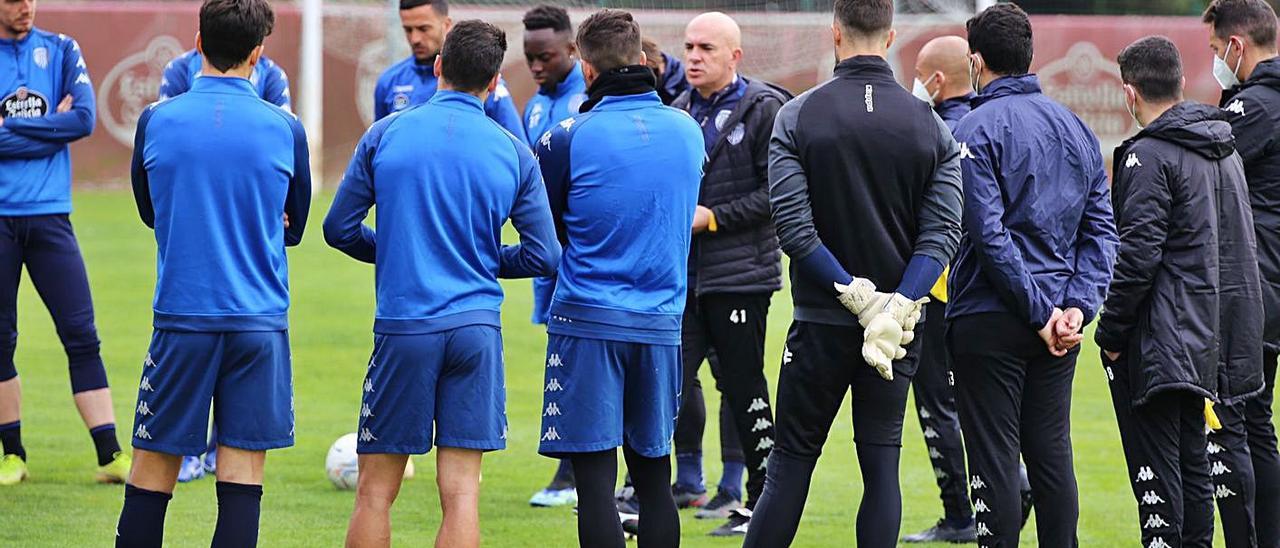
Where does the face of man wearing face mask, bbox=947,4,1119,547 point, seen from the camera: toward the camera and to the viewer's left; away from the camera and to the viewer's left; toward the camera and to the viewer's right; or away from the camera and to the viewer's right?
away from the camera and to the viewer's left

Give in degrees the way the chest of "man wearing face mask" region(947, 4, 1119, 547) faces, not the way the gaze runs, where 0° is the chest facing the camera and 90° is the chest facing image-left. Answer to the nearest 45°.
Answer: approximately 135°

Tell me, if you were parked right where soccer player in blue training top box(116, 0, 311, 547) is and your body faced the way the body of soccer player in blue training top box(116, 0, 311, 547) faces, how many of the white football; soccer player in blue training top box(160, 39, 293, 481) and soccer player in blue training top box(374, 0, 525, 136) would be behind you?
0

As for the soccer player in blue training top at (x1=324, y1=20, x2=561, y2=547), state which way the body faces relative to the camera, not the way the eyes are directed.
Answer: away from the camera

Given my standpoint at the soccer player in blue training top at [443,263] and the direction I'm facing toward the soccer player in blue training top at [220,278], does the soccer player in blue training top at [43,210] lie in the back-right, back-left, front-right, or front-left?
front-right

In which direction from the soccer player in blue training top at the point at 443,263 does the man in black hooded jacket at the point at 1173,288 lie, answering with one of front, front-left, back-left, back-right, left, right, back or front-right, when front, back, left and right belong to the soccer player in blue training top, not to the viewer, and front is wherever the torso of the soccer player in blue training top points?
right

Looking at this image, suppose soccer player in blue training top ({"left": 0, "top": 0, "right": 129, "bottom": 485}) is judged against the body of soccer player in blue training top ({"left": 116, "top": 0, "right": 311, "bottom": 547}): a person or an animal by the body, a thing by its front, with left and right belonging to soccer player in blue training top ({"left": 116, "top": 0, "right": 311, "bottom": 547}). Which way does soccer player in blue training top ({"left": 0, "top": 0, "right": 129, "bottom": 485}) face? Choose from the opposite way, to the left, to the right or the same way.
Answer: the opposite way

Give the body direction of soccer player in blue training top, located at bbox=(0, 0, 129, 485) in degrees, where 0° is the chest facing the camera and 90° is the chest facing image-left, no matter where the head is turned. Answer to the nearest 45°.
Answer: approximately 0°

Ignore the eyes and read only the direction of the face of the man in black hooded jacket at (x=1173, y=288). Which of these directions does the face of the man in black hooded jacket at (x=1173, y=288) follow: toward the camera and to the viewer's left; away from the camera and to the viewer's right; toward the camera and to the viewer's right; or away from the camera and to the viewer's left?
away from the camera and to the viewer's left

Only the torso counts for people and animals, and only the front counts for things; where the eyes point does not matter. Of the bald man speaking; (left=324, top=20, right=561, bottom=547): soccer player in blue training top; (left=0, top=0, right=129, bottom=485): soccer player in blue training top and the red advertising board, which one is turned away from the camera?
(left=324, top=20, right=561, bottom=547): soccer player in blue training top

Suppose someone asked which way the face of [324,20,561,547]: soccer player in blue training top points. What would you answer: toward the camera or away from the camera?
away from the camera

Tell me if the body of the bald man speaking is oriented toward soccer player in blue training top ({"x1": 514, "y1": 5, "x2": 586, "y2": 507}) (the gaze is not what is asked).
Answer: no

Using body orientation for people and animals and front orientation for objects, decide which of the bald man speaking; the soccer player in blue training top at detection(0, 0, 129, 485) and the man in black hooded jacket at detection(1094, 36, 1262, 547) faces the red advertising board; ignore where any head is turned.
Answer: the man in black hooded jacket

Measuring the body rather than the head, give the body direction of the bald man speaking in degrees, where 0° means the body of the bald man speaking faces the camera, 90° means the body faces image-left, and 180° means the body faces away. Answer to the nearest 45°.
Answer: approximately 45°

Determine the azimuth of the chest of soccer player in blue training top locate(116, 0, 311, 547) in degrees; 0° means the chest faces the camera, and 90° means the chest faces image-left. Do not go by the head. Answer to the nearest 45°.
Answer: approximately 180°

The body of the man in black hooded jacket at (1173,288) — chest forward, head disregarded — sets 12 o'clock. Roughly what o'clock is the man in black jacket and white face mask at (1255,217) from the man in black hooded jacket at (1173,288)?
the man in black jacket and white face mask at (1255,217) is roughly at 2 o'clock from the man in black hooded jacket at (1173,288).

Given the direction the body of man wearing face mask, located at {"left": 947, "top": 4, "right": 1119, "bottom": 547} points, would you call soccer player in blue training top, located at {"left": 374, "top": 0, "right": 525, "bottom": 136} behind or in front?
in front

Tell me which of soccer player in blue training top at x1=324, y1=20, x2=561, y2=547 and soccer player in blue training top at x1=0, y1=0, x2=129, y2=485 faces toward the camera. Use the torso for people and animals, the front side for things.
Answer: soccer player in blue training top at x1=0, y1=0, x2=129, y2=485

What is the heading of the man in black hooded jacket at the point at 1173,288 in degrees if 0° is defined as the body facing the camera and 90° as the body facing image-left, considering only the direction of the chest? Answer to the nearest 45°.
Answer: approximately 135°

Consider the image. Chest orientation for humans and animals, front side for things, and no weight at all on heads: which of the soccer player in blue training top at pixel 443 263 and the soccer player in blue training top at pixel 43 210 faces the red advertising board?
the soccer player in blue training top at pixel 443 263

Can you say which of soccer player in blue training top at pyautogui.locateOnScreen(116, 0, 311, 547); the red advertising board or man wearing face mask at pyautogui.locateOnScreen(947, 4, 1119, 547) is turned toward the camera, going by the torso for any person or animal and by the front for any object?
the red advertising board

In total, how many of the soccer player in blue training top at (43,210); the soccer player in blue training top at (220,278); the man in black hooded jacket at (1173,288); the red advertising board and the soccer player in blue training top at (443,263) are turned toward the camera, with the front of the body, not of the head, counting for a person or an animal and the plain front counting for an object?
2
